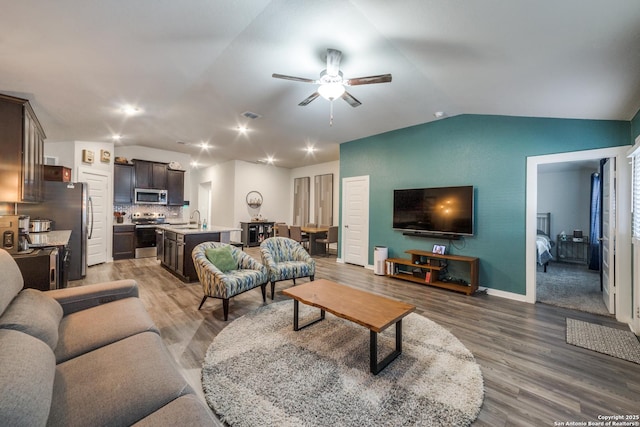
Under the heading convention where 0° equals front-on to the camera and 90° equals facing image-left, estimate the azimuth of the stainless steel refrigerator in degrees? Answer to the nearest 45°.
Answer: approximately 270°

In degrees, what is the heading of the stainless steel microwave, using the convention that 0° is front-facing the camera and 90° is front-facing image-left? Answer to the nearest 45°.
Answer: approximately 0°

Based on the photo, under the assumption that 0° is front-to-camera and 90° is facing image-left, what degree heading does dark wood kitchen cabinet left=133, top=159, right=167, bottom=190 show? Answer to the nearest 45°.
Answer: approximately 0°

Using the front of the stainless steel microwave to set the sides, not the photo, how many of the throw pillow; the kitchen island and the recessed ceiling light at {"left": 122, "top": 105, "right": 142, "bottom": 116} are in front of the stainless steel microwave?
3

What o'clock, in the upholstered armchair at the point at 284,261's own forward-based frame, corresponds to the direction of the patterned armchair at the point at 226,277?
The patterned armchair is roughly at 3 o'clock from the upholstered armchair.

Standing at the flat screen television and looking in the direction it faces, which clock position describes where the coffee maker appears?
The coffee maker is roughly at 12 o'clock from the flat screen television.

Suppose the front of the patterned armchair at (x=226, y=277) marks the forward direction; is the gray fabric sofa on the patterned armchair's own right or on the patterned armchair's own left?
on the patterned armchair's own right

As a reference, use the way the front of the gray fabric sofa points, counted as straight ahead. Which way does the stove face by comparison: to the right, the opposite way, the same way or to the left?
to the right

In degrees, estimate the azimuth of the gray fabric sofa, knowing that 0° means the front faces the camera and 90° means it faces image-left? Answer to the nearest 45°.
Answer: approximately 270°

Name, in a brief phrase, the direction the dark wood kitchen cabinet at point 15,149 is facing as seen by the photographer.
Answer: facing to the right of the viewer
